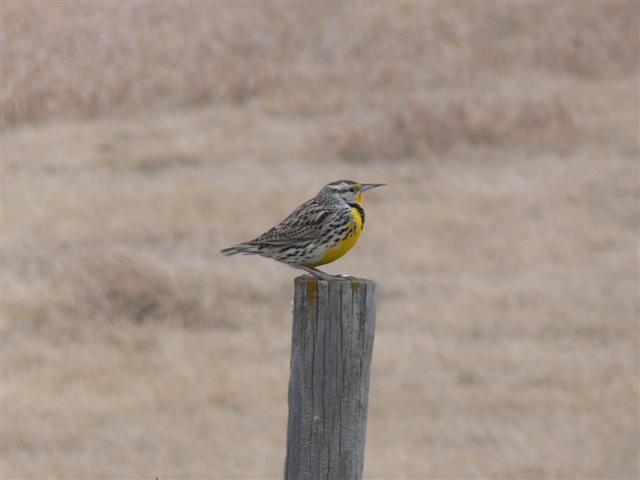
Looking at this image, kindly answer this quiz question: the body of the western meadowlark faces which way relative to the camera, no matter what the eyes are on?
to the viewer's right
